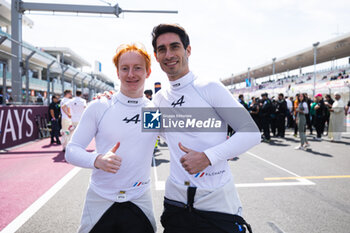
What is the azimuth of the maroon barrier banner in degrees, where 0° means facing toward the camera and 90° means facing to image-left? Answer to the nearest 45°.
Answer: approximately 315°

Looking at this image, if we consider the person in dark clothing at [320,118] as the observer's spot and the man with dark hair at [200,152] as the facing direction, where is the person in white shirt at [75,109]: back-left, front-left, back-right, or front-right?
front-right

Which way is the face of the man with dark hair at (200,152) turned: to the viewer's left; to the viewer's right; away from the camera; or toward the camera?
toward the camera

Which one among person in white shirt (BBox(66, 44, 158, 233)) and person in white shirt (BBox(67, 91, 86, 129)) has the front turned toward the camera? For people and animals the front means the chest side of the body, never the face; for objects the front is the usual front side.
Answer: person in white shirt (BBox(66, 44, 158, 233))

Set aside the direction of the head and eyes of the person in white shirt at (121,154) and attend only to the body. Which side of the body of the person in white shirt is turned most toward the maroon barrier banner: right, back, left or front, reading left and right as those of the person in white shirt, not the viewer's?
back

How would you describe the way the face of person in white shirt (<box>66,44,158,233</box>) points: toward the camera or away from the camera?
toward the camera

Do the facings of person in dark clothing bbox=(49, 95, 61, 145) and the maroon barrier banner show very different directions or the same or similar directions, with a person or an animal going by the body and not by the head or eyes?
same or similar directions

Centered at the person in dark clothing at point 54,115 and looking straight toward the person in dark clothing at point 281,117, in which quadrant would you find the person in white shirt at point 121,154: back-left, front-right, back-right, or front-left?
front-right

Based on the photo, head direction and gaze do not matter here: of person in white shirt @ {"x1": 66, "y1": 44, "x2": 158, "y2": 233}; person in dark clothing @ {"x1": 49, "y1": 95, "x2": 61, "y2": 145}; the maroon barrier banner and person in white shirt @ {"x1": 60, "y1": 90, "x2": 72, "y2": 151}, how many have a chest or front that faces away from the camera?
0

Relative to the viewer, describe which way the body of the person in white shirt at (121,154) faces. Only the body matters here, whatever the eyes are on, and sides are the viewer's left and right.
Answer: facing the viewer

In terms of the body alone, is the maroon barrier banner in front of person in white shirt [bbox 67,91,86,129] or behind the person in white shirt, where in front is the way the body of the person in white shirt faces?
in front
